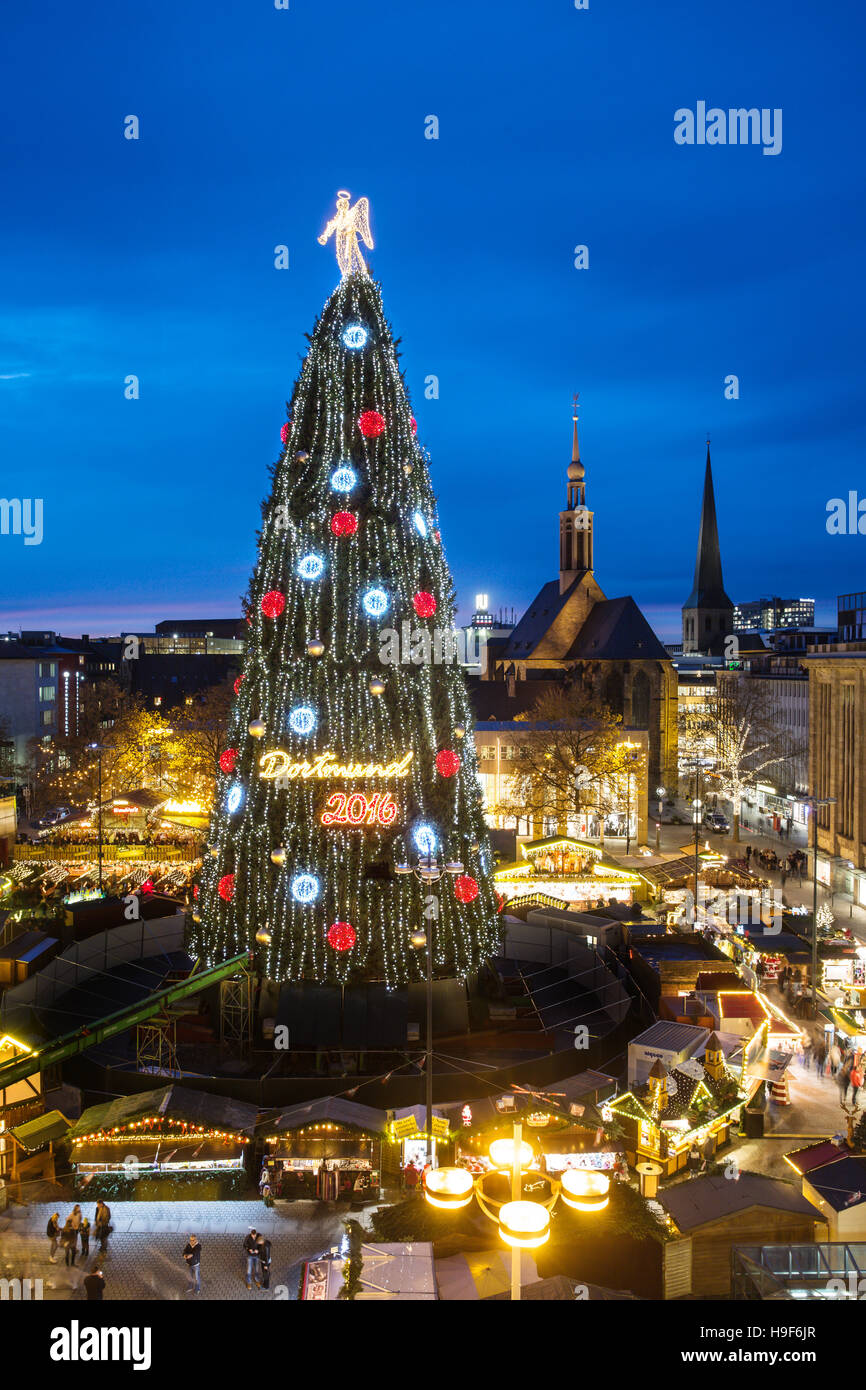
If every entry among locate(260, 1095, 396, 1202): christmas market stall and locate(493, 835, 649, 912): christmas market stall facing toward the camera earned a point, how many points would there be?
2

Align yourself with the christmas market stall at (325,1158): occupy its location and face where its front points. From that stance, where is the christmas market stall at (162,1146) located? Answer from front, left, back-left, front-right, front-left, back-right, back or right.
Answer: right

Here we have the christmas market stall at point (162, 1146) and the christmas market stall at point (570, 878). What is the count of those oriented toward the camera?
2

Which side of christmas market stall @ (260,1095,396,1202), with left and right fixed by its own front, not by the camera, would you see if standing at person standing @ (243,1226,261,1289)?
front

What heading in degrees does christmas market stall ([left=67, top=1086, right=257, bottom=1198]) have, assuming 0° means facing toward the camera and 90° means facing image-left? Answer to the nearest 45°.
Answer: approximately 0°
